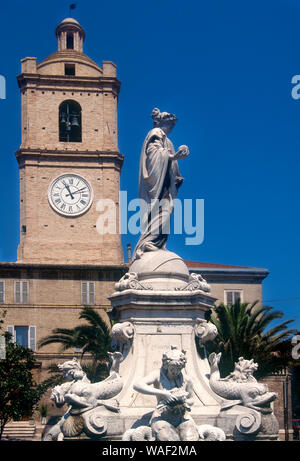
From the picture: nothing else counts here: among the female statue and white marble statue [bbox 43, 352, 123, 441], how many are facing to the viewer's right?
1

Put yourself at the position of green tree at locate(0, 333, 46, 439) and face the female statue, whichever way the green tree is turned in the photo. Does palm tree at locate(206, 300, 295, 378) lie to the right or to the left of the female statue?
left

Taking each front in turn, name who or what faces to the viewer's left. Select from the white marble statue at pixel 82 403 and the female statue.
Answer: the white marble statue

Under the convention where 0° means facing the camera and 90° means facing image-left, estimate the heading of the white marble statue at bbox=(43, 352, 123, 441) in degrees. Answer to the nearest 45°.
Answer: approximately 90°

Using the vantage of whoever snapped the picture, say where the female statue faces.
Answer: facing to the right of the viewer

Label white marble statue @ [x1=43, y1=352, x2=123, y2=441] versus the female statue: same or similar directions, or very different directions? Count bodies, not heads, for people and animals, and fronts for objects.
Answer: very different directions
